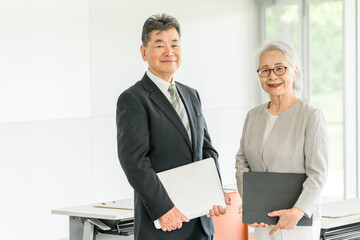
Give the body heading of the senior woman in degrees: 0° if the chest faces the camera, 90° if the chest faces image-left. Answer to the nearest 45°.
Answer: approximately 45°

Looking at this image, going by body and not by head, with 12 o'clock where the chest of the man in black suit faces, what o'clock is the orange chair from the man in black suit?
The orange chair is roughly at 8 o'clock from the man in black suit.

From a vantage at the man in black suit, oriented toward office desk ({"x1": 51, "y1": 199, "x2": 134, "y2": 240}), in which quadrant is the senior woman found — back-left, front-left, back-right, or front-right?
back-right

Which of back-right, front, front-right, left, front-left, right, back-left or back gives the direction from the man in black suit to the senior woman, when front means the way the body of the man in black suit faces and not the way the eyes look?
front-left

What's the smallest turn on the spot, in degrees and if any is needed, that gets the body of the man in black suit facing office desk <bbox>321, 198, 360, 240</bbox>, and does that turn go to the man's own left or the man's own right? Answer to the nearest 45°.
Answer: approximately 90° to the man's own left

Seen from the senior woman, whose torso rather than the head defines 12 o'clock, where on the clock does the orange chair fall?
The orange chair is roughly at 4 o'clock from the senior woman.

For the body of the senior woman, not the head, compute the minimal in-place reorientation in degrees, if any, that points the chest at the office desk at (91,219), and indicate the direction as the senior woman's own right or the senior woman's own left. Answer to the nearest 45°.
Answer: approximately 90° to the senior woman's own right
